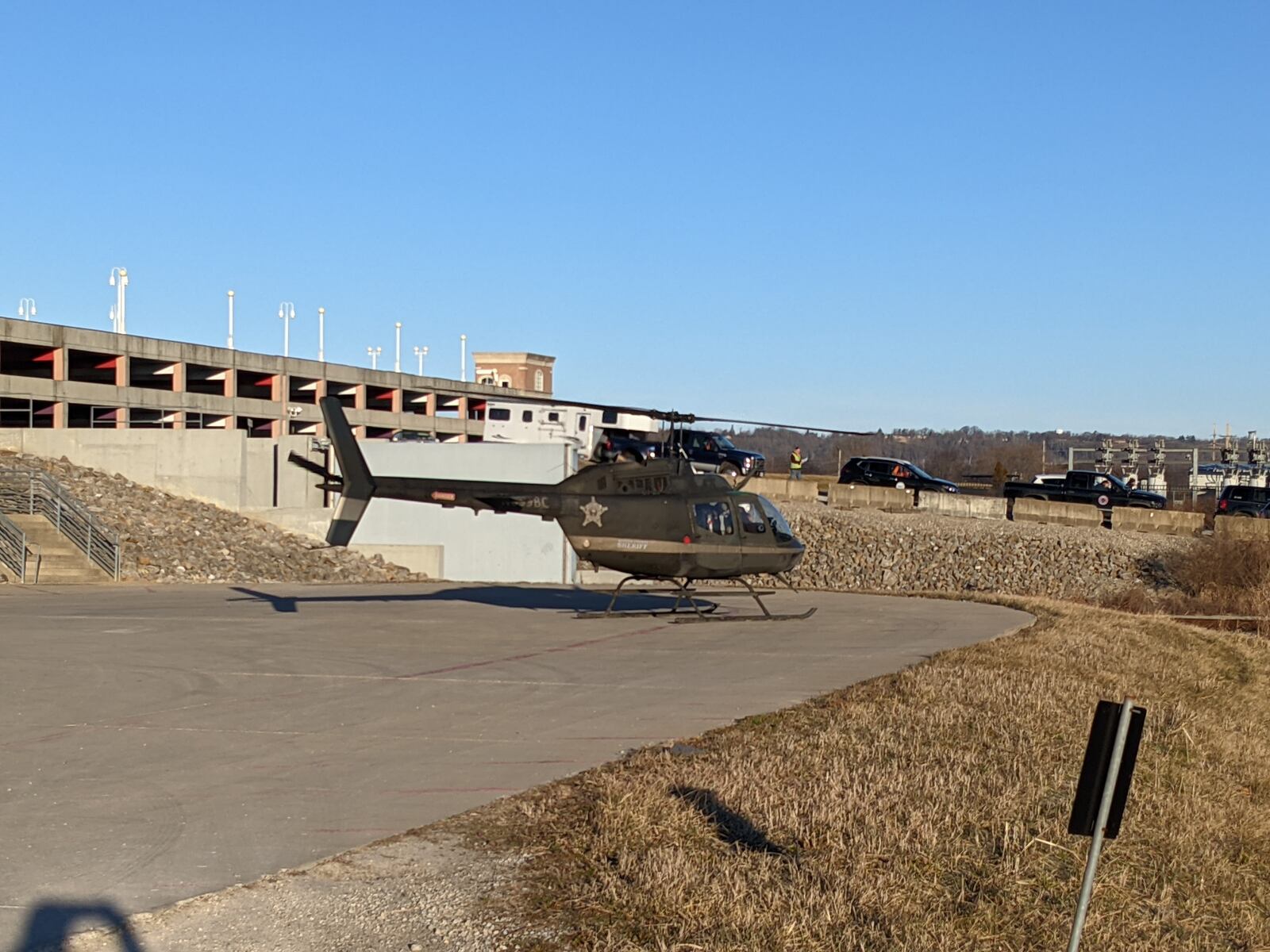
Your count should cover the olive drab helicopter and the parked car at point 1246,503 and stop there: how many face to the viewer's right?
2

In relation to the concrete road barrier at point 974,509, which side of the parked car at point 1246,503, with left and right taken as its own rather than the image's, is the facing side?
back

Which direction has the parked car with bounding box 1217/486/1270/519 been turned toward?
to the viewer's right

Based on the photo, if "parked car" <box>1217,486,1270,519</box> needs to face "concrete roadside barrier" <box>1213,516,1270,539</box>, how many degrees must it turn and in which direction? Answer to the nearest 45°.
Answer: approximately 90° to its right

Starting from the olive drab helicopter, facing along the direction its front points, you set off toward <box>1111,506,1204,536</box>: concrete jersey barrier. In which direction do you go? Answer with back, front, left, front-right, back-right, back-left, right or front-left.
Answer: front-left

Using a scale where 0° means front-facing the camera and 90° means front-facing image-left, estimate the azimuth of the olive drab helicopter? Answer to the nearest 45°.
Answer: approximately 270°

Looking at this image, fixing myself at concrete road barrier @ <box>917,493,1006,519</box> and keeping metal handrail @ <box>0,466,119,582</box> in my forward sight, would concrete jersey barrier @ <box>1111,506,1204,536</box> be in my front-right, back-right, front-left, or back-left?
back-left

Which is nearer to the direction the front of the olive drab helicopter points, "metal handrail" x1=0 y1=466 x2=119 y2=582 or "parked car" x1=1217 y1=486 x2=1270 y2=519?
the parked car

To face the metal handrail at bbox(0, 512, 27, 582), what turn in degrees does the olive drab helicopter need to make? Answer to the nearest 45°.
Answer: approximately 135° to its left

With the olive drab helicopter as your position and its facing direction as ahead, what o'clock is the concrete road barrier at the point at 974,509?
The concrete road barrier is roughly at 10 o'clock from the olive drab helicopter.
